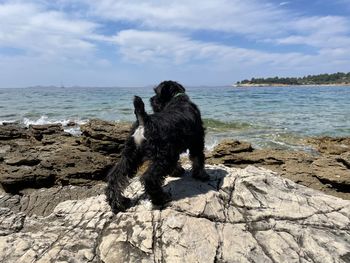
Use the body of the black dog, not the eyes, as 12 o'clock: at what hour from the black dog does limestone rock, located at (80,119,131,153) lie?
The limestone rock is roughly at 10 o'clock from the black dog.

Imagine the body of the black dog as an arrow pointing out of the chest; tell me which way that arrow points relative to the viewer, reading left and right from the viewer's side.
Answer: facing away from the viewer and to the right of the viewer
